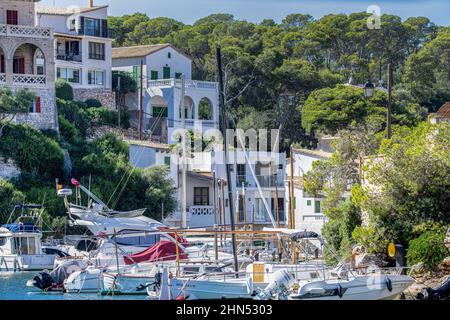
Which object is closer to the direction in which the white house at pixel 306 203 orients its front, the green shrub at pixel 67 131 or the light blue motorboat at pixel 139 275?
the light blue motorboat

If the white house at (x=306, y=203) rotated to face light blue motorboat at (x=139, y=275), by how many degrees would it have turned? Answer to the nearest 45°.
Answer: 0° — it already faces it

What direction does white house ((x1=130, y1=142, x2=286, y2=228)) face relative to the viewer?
toward the camera

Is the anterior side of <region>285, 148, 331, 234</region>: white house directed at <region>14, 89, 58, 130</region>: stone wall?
no

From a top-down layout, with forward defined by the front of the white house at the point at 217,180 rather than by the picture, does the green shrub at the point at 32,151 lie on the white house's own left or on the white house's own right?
on the white house's own right

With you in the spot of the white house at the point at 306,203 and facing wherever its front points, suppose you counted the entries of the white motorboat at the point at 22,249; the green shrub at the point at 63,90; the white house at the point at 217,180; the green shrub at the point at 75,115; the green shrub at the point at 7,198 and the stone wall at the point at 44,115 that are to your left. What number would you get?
0

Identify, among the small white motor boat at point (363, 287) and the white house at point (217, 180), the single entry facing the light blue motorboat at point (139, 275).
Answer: the white house

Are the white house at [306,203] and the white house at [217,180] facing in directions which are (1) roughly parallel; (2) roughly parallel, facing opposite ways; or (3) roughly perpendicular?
roughly parallel

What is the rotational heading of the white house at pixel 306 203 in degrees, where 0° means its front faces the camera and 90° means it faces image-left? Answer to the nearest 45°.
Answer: approximately 0°

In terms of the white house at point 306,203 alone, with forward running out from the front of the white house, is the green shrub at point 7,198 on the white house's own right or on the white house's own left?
on the white house's own right

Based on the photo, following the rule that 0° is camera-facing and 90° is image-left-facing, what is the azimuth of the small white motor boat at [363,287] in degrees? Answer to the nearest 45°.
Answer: approximately 270°

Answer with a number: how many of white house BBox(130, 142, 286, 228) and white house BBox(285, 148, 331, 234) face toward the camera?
2

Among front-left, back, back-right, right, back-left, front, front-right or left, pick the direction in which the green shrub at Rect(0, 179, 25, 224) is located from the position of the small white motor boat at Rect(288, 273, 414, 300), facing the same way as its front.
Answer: back-left

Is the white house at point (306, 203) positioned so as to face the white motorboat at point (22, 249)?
no

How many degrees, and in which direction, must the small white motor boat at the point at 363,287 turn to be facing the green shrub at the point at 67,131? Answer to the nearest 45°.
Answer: approximately 135° to its left

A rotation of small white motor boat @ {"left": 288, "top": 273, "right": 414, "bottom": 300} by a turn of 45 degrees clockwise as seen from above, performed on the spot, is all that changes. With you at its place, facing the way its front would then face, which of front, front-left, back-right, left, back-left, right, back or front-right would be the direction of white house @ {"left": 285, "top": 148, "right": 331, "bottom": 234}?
back-left

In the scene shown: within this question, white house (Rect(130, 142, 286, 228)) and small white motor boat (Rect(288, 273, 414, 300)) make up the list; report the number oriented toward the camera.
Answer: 1
